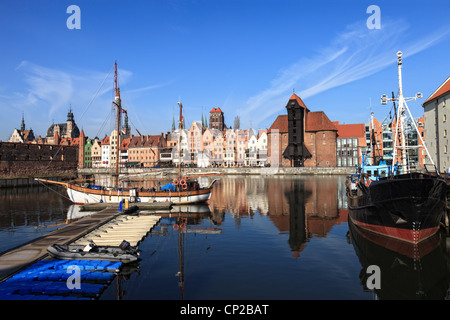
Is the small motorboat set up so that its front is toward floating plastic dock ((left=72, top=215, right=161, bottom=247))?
no

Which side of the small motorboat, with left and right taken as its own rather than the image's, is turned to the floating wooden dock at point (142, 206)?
right

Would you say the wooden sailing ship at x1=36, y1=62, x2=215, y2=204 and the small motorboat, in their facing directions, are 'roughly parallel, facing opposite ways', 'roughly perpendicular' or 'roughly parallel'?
roughly parallel

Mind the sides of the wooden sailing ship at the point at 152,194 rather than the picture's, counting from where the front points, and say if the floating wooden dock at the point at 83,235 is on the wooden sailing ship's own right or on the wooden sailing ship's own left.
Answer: on the wooden sailing ship's own left

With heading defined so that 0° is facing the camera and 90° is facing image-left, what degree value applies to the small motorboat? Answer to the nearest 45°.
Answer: approximately 90°

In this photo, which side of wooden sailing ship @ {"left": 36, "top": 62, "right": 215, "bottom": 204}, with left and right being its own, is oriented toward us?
left

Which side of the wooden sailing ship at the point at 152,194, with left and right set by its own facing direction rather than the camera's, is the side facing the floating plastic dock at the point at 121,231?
left

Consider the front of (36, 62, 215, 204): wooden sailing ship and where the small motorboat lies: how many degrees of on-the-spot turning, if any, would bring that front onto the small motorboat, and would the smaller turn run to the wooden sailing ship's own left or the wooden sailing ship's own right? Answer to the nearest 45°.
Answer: approximately 90° to the wooden sailing ship's own left
